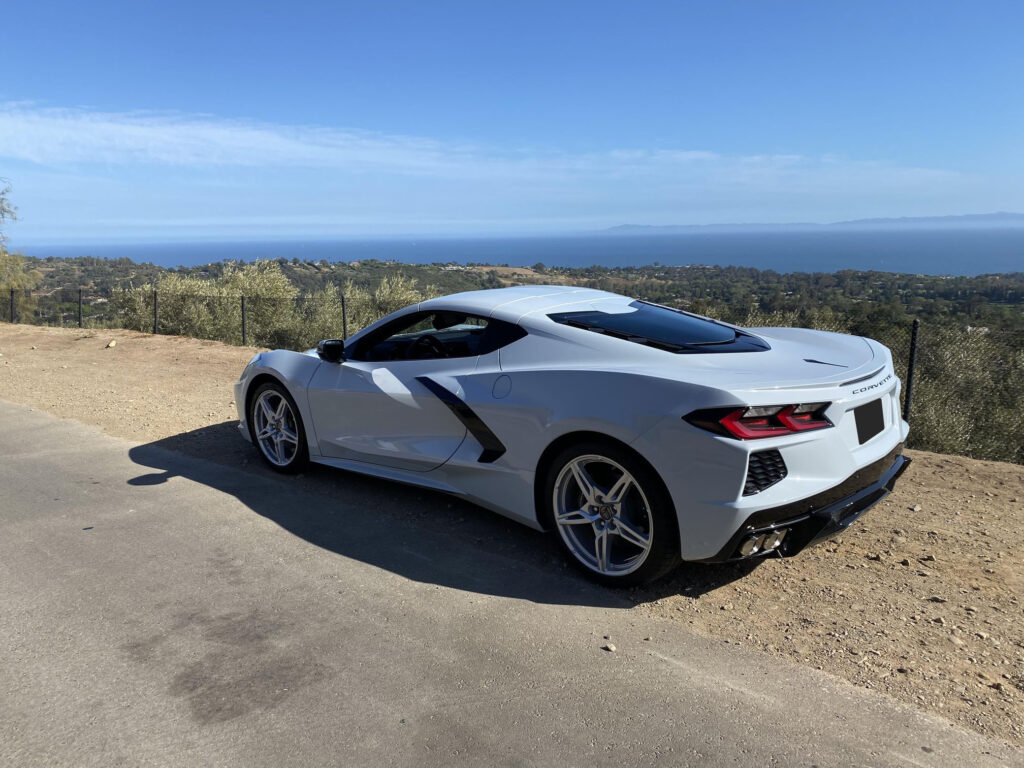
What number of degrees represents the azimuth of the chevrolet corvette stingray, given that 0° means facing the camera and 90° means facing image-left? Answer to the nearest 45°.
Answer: approximately 135°
